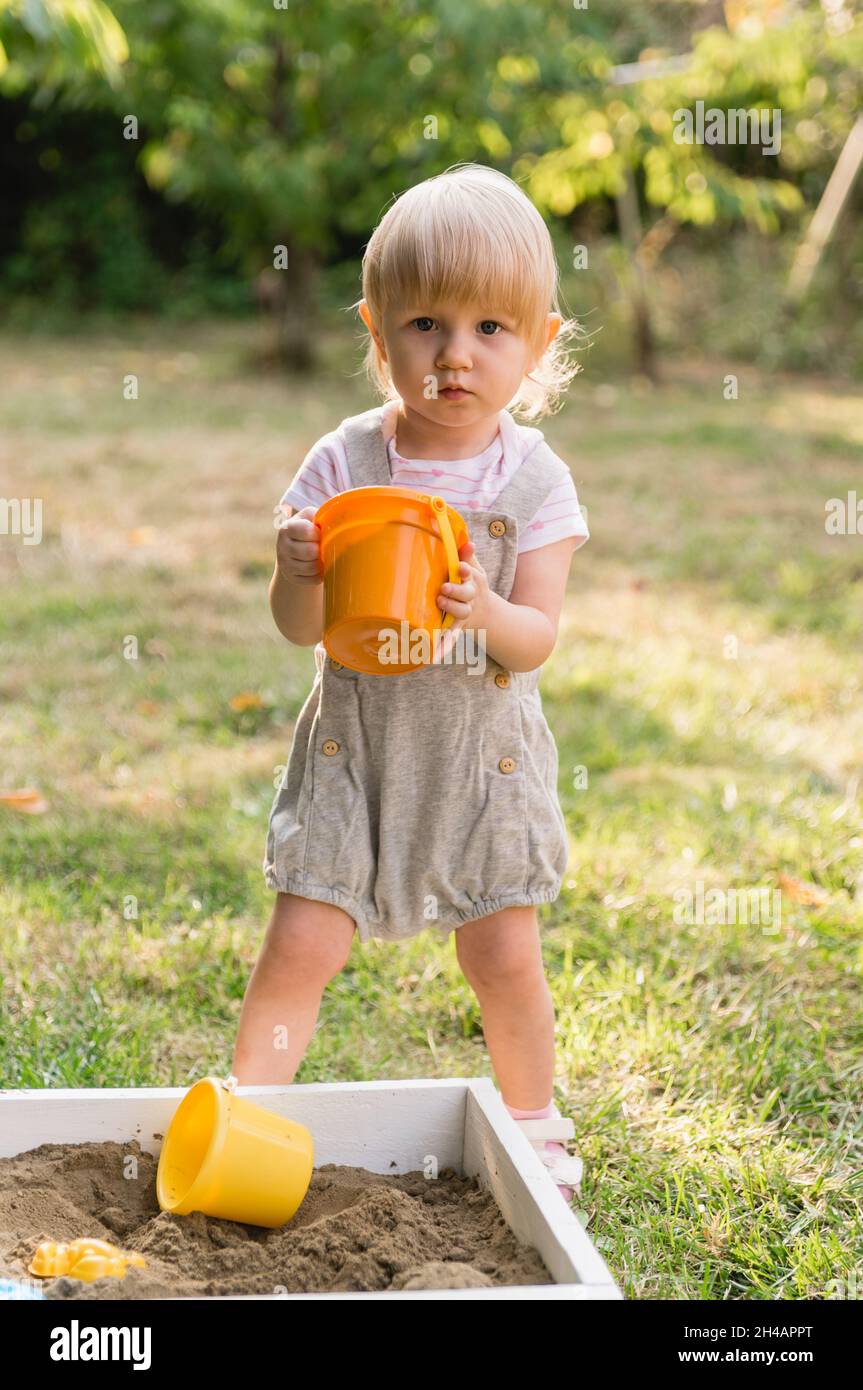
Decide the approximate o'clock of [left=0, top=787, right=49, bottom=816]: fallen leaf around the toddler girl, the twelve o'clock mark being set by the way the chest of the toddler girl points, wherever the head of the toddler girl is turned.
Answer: The fallen leaf is roughly at 5 o'clock from the toddler girl.

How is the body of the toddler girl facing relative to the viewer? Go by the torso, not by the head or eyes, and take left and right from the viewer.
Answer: facing the viewer

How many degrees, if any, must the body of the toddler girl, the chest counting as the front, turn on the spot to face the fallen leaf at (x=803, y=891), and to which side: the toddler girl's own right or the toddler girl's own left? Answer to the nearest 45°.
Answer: approximately 135° to the toddler girl's own left

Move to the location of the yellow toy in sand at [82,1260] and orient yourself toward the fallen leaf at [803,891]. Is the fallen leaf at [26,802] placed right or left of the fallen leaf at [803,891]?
left
